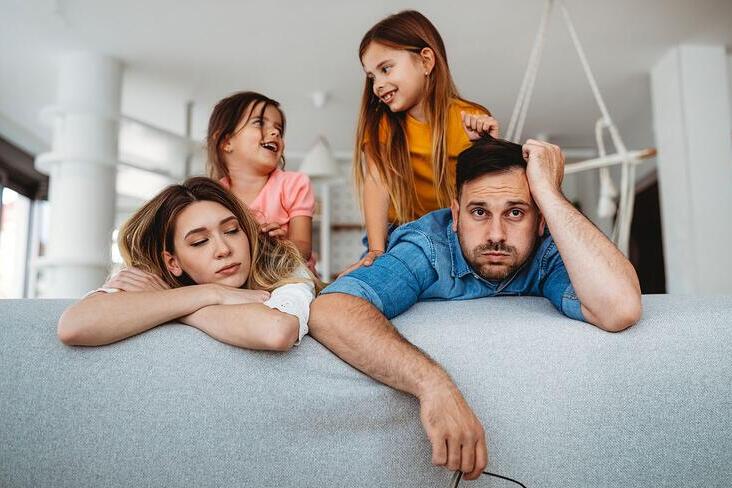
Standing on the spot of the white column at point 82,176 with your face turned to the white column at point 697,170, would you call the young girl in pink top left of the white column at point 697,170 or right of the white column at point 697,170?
right

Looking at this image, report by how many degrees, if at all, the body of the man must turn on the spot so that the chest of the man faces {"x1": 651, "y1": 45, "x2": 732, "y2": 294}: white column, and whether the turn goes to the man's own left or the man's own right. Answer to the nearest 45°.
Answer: approximately 135° to the man's own left

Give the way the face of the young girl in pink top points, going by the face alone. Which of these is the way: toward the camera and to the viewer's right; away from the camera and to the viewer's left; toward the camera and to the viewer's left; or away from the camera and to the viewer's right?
toward the camera and to the viewer's right

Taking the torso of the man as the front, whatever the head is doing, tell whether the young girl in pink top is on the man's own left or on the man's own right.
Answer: on the man's own right

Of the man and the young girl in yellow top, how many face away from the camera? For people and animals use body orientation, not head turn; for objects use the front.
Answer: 0
